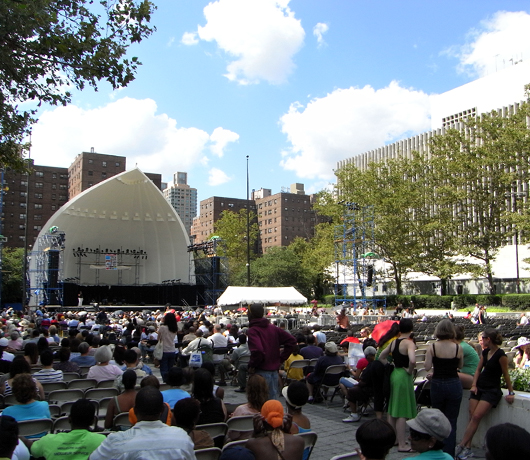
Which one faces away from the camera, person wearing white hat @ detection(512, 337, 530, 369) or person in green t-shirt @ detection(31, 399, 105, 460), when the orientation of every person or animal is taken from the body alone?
the person in green t-shirt

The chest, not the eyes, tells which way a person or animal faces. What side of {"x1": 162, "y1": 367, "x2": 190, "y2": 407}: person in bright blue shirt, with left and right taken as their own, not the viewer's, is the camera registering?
back

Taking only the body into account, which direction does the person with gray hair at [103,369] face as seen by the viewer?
away from the camera

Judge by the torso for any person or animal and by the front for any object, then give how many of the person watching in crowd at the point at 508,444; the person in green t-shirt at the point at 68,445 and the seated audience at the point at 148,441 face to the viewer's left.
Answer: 0

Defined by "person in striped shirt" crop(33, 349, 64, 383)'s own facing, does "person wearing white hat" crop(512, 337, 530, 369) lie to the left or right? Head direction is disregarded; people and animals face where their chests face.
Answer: on their right

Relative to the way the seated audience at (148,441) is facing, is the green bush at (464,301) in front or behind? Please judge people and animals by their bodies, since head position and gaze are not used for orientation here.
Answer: in front

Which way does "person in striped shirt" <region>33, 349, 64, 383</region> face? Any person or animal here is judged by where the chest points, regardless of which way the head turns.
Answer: away from the camera

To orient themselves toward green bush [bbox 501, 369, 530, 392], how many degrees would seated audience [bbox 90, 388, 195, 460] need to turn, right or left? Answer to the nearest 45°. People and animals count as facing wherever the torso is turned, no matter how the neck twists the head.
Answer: approximately 45° to their right

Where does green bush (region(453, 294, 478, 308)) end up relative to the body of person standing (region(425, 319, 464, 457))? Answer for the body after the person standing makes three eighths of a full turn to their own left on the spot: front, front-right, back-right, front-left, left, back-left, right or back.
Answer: back-right

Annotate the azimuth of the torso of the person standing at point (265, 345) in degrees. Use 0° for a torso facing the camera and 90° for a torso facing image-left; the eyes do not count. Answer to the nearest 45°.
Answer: approximately 135°

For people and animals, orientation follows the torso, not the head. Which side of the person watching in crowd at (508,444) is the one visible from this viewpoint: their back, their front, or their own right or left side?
back

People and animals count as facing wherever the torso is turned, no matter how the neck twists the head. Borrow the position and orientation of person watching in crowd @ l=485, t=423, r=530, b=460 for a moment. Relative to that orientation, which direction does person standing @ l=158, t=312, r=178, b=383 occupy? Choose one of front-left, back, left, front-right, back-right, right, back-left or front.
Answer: front-left

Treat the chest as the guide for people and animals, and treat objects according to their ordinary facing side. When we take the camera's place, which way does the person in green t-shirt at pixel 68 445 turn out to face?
facing away from the viewer

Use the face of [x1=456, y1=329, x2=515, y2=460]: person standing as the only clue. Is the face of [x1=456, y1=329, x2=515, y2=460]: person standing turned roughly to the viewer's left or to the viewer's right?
to the viewer's left

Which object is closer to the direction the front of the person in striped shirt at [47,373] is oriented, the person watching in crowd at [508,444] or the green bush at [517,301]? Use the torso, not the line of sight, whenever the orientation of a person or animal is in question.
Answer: the green bush

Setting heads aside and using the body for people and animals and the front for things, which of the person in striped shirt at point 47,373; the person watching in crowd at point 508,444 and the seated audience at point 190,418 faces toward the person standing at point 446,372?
the person watching in crowd at point 508,444

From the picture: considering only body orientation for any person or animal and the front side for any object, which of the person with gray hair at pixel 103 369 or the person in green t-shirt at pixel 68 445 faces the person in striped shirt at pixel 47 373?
the person in green t-shirt at pixel 68 445

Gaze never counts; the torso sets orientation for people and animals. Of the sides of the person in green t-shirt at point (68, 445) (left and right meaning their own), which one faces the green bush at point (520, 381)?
right
